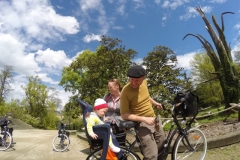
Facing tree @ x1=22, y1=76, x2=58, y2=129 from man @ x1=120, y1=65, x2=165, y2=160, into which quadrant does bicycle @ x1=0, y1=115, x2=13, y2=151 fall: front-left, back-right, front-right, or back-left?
front-left

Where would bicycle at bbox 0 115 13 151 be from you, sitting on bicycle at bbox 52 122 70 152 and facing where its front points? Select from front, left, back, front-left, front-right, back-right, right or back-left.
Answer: front-right

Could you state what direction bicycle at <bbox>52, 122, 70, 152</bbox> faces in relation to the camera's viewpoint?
facing the viewer and to the left of the viewer

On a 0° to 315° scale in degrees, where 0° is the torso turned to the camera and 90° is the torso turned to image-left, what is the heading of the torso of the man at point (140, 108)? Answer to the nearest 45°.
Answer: approximately 315°

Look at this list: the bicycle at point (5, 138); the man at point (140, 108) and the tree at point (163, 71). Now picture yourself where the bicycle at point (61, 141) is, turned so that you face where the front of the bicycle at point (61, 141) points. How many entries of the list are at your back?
1

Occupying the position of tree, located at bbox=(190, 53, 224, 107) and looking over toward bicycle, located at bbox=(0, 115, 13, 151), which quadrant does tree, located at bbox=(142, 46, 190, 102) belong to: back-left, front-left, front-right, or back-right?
front-right

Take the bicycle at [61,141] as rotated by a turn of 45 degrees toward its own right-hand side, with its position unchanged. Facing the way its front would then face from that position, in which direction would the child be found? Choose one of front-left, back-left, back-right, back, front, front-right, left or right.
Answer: left

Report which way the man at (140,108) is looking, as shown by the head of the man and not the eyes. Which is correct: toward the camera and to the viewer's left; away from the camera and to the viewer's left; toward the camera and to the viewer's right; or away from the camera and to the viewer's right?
toward the camera and to the viewer's left

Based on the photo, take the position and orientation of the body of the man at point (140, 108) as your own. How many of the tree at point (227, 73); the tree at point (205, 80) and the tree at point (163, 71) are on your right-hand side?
0
